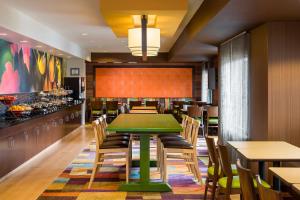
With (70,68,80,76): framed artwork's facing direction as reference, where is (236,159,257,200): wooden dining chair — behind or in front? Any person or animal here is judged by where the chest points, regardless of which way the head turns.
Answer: in front

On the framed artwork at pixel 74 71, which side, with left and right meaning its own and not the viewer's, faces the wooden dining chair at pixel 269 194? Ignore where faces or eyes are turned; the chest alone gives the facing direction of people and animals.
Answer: front

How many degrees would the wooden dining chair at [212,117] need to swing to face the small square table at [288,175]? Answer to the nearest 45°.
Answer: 0° — it already faces it

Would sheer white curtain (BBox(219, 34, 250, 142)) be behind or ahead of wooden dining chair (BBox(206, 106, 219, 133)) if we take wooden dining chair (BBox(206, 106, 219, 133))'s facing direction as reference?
behind

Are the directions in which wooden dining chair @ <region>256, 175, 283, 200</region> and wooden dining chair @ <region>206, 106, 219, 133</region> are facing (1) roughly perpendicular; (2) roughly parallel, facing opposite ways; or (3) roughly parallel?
roughly perpendicular

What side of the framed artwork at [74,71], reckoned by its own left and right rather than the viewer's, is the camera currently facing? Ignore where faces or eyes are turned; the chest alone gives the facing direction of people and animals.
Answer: front

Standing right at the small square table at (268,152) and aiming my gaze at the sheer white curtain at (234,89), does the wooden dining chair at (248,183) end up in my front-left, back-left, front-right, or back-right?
back-left
